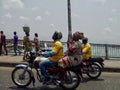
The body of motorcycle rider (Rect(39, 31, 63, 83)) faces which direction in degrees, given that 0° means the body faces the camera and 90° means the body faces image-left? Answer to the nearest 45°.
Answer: approximately 90°

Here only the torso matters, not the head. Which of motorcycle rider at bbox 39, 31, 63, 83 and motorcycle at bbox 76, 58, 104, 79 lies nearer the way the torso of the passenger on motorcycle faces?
the motorcycle rider

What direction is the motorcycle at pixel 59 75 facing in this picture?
to the viewer's left

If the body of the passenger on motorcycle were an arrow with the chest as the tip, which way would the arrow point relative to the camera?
to the viewer's left

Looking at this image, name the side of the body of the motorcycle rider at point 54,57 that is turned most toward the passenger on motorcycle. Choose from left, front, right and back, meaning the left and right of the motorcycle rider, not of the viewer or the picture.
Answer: back
